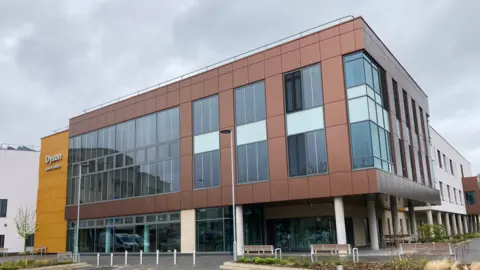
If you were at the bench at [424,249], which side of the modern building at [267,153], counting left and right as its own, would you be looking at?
left

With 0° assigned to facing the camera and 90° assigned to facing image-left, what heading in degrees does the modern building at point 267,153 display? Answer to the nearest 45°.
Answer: approximately 45°
